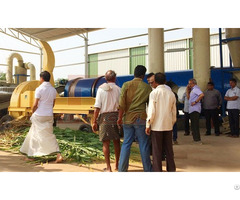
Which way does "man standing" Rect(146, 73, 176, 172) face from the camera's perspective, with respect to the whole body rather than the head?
away from the camera

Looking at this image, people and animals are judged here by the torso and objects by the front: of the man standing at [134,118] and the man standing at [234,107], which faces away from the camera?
the man standing at [134,118]

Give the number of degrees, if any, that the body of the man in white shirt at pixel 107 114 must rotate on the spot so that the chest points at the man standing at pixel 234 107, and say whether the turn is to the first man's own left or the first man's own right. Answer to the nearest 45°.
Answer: approximately 45° to the first man's own right

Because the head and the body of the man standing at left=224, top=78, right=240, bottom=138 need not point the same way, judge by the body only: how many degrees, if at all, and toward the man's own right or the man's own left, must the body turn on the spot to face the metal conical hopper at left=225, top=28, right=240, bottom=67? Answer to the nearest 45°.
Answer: approximately 135° to the man's own right

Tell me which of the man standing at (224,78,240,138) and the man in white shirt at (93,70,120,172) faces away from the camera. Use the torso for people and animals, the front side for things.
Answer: the man in white shirt

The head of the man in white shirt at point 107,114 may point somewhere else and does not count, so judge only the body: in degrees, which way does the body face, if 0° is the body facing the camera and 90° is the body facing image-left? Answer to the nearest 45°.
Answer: approximately 180°

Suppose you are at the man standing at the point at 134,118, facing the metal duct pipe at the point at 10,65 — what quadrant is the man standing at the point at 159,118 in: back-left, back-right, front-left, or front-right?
back-right

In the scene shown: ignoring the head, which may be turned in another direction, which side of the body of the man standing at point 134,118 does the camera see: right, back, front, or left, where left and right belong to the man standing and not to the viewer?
back
